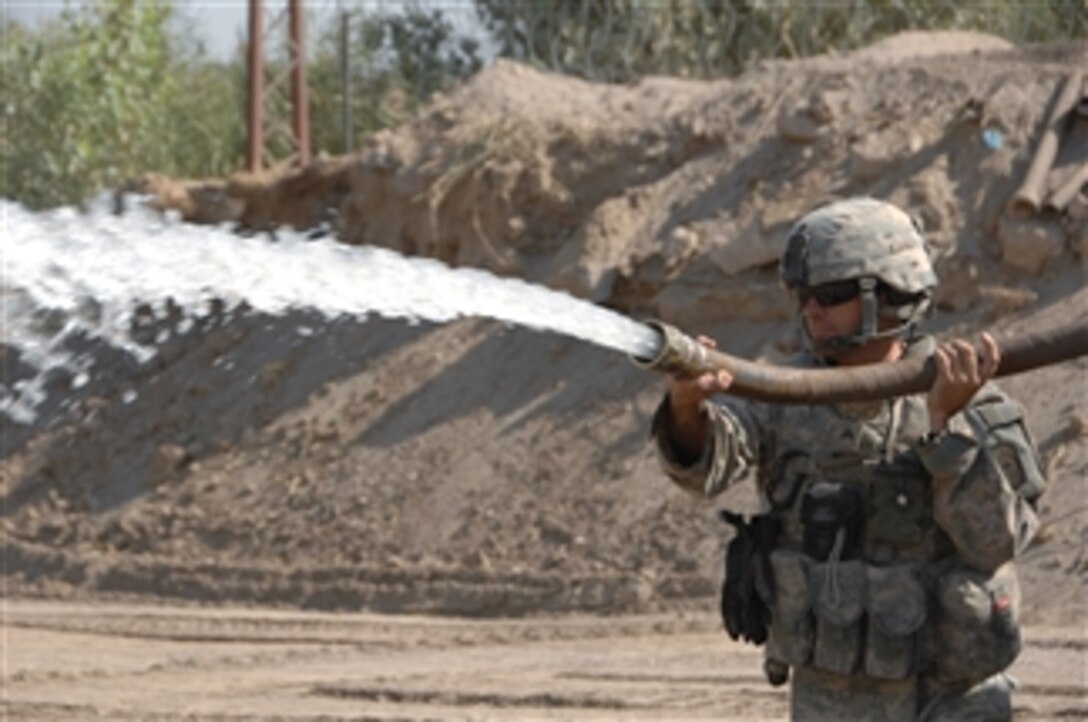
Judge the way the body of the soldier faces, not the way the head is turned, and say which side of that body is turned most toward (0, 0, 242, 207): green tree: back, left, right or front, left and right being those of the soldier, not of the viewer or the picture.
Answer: right

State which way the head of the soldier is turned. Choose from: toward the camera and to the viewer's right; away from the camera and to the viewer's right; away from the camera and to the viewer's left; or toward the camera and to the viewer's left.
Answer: toward the camera and to the viewer's left

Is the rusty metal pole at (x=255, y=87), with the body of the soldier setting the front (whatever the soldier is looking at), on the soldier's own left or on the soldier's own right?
on the soldier's own right

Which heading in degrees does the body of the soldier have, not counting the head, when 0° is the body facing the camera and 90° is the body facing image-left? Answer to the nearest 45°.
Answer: approximately 45°

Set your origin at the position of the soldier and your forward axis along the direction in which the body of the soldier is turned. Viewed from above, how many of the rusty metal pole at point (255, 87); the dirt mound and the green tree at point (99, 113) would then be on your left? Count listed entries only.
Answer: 0
